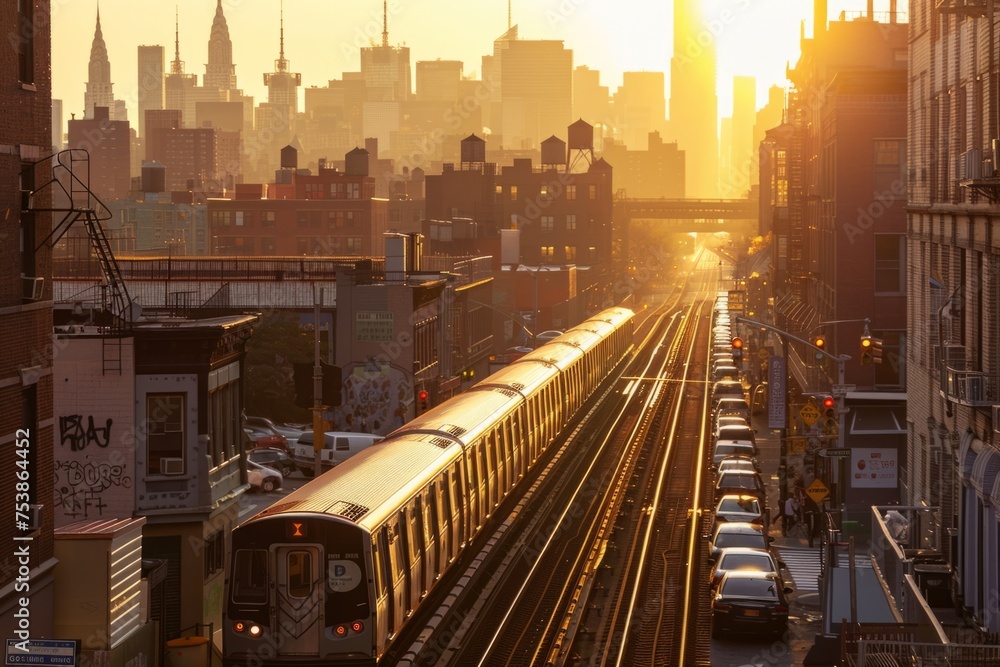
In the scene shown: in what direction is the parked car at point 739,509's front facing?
away from the camera

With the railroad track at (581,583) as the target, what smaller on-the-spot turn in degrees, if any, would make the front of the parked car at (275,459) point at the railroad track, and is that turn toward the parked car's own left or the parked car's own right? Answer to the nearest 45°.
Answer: approximately 45° to the parked car's own right

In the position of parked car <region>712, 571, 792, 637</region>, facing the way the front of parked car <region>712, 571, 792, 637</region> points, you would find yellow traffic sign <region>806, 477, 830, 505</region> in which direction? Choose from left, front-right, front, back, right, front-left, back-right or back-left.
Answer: front

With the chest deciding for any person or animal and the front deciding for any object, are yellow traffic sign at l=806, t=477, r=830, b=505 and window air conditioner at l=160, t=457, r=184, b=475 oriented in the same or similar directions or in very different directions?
same or similar directions

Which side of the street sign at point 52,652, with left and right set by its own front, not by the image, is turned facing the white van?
back

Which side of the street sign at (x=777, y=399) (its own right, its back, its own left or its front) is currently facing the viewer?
front

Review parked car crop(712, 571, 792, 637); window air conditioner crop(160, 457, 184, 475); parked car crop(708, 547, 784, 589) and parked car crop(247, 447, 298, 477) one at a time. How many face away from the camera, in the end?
2

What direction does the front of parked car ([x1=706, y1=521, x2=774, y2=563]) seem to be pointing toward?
away from the camera

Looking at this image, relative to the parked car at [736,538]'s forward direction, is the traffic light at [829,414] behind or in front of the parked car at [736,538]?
in front

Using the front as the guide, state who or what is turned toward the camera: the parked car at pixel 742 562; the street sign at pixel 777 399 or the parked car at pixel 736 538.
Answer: the street sign

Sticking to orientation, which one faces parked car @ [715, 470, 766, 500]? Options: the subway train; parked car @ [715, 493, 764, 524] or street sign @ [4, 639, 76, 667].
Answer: parked car @ [715, 493, 764, 524]

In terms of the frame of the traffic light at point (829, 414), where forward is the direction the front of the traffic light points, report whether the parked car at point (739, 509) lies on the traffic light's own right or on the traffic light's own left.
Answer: on the traffic light's own right

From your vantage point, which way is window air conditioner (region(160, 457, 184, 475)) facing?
toward the camera

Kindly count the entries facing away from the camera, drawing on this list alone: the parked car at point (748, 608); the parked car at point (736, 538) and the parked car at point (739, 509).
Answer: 3

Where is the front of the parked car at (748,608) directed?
away from the camera

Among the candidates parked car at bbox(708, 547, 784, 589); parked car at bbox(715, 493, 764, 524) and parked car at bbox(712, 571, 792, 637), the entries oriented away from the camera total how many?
3
